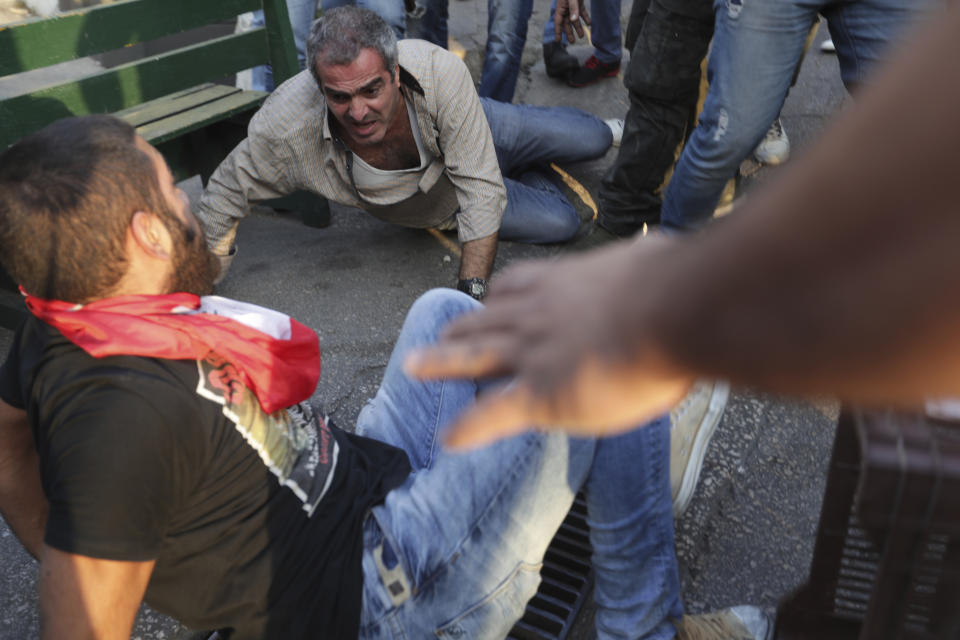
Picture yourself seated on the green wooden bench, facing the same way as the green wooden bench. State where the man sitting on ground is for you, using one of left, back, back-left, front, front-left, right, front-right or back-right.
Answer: front-right

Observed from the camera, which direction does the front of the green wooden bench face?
facing the viewer and to the right of the viewer

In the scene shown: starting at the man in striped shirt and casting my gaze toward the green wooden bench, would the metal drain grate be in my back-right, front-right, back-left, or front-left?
back-left

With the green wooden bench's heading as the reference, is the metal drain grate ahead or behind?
ahead
